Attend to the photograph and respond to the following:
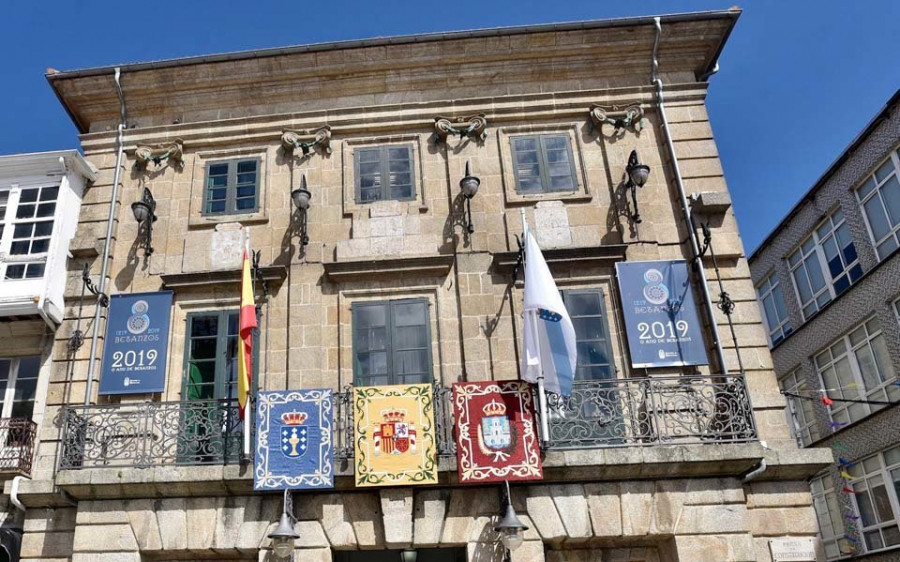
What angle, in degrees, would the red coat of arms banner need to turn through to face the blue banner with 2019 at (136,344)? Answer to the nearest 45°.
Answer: approximately 90° to its right

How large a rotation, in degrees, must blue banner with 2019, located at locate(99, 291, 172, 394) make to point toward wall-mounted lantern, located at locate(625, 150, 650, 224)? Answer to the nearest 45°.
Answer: approximately 45° to its left

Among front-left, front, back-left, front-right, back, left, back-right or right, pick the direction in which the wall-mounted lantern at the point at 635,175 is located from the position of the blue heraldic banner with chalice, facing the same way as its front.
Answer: left

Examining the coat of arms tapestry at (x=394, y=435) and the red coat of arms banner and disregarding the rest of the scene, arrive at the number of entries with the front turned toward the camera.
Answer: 2

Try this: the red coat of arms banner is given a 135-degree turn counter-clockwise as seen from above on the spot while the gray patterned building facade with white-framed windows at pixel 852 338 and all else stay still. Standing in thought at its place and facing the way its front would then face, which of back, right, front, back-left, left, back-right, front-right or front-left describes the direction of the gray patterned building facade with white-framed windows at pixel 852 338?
front

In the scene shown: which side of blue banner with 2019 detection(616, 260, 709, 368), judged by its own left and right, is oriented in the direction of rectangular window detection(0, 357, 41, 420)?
right

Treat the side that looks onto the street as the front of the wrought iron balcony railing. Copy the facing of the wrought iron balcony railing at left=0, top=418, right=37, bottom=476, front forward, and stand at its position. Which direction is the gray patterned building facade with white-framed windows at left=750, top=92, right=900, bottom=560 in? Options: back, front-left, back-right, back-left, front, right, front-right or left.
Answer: left

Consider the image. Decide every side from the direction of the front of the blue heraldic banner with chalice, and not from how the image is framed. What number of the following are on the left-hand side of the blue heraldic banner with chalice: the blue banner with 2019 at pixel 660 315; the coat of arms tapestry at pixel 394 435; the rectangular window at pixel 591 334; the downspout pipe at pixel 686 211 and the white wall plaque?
5

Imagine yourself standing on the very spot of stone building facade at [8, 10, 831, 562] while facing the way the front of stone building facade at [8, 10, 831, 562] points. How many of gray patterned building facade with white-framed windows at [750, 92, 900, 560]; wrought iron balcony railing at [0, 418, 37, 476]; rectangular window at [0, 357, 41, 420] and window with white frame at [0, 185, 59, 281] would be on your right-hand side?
3

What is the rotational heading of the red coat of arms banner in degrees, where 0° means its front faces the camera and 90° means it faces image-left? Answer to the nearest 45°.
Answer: approximately 0°

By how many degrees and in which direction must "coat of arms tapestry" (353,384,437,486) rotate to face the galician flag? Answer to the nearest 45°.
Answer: approximately 90° to its left
